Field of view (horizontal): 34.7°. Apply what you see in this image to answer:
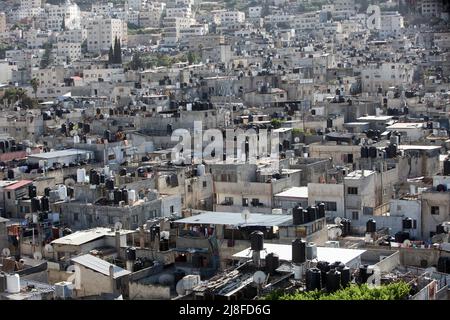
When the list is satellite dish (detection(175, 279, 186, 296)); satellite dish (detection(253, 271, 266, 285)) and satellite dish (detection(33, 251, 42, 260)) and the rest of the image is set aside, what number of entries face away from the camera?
0

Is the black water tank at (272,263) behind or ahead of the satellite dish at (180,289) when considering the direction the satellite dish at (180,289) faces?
behind

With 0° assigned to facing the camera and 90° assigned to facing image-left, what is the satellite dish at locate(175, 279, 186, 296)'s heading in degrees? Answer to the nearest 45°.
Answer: approximately 45°

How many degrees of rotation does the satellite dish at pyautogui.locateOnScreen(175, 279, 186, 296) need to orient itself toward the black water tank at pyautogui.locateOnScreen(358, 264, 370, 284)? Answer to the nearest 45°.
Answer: approximately 135° to its left

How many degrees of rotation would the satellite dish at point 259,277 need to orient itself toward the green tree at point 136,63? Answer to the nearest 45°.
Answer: approximately 180°

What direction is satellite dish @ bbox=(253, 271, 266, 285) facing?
toward the camera

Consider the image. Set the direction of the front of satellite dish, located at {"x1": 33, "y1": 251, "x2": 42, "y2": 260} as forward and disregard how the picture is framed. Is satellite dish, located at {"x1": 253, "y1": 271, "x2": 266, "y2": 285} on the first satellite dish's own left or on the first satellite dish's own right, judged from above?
on the first satellite dish's own left

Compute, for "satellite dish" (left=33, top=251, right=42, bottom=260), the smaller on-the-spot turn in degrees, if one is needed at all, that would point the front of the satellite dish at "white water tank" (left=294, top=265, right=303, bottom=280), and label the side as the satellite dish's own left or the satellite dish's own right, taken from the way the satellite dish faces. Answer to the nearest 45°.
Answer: approximately 90° to the satellite dish's own left

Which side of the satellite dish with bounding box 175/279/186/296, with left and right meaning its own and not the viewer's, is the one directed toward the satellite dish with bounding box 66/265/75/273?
right

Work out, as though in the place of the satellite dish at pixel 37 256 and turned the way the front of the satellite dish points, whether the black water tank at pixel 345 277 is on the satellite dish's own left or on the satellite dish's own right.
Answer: on the satellite dish's own left

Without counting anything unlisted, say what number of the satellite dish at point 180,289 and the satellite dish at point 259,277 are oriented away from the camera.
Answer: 0

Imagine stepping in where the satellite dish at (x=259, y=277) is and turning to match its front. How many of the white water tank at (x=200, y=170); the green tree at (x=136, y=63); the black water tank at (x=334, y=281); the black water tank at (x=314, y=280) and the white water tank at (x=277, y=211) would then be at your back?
3

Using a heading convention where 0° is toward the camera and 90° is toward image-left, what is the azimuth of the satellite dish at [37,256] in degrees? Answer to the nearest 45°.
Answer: approximately 45°
